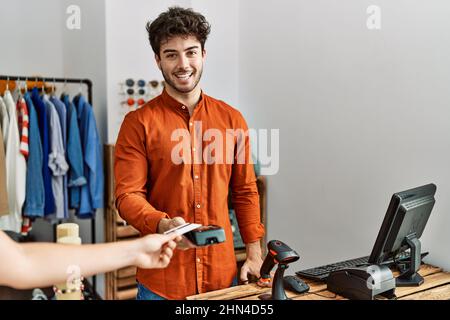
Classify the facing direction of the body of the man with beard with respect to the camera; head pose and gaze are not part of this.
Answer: toward the camera

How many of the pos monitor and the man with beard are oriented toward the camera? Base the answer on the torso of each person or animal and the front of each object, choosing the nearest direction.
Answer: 1

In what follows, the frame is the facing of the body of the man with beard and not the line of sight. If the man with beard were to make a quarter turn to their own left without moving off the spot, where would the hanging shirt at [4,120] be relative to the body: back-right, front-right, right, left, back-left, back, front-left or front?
back-left

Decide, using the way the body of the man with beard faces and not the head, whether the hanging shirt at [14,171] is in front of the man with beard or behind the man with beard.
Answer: behind

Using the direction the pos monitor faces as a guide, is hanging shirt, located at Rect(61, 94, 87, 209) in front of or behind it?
in front

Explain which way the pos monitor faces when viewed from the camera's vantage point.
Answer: facing away from the viewer and to the left of the viewer

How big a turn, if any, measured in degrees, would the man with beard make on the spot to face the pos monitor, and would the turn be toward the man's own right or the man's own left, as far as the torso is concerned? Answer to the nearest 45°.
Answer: approximately 90° to the man's own left
